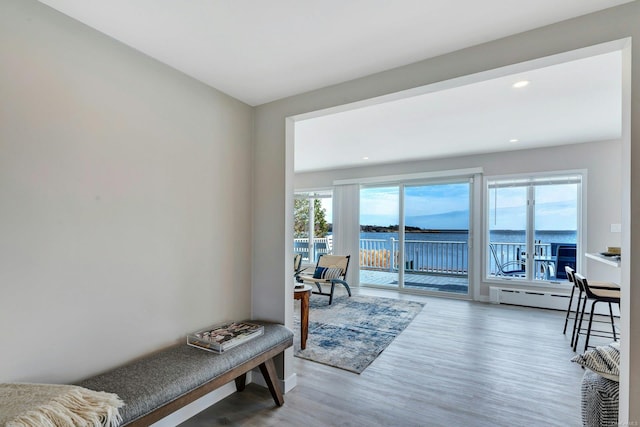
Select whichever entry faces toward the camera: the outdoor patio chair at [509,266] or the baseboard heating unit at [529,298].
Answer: the baseboard heating unit

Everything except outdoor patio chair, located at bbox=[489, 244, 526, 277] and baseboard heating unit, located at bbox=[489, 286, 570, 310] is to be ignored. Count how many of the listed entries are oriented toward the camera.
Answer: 1

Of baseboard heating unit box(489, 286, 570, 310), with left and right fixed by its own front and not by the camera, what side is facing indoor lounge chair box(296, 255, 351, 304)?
right

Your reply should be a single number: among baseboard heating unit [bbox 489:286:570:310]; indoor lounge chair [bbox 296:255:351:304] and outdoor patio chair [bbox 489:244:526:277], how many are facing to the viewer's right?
1

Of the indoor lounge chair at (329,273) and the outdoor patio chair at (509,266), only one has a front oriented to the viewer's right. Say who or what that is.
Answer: the outdoor patio chair at (509,266)

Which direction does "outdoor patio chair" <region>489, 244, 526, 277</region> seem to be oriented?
to the viewer's right

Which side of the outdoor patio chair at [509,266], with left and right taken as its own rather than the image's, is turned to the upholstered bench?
right

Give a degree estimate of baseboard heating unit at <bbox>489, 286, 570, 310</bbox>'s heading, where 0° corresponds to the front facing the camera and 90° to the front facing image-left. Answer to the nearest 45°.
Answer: approximately 0°

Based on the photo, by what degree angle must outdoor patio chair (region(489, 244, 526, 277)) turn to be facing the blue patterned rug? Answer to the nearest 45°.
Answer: approximately 135° to its right

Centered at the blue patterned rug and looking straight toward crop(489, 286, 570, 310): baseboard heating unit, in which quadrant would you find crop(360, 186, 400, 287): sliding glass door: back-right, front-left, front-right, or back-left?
front-left

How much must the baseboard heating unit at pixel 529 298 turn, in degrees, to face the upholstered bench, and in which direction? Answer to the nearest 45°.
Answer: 0° — it already faces it

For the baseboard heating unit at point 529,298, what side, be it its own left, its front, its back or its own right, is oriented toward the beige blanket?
front
